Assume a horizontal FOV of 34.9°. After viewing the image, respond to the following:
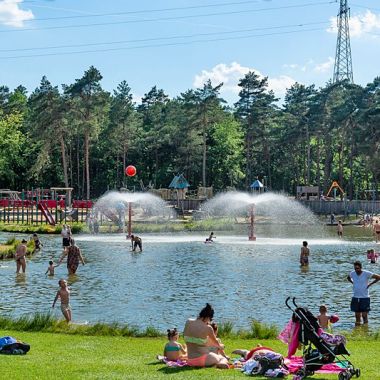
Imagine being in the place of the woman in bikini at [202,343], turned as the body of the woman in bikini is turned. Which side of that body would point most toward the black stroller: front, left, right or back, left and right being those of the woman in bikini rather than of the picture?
right

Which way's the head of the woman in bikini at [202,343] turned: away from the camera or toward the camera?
away from the camera

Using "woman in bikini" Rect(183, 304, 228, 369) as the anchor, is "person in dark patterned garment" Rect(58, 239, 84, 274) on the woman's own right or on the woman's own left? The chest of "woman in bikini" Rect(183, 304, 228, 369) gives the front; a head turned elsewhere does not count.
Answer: on the woman's own left

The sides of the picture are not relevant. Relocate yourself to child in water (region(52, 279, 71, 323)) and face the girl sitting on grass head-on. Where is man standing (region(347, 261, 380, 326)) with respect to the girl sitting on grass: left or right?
left

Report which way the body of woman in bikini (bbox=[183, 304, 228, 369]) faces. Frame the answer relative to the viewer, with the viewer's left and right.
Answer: facing away from the viewer and to the right of the viewer

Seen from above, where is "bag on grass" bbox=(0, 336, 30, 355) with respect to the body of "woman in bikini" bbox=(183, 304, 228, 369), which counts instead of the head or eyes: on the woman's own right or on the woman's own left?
on the woman's own left
